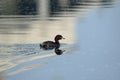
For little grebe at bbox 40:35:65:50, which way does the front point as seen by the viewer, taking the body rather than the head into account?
to the viewer's right
